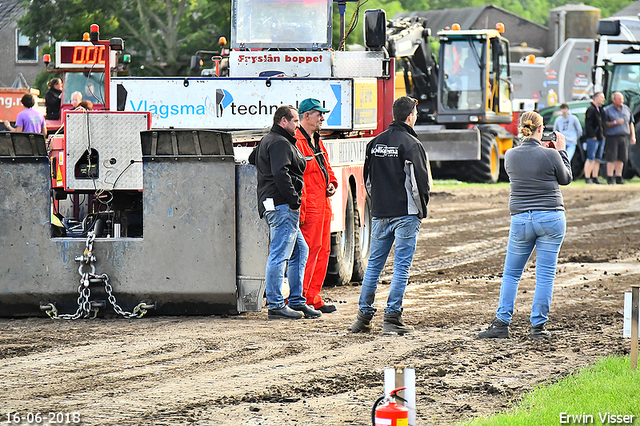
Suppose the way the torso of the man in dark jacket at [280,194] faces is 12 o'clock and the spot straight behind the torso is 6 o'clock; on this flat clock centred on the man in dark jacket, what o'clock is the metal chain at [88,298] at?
The metal chain is roughly at 6 o'clock from the man in dark jacket.

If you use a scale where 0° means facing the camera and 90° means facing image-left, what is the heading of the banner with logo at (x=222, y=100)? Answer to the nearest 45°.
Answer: approximately 0°

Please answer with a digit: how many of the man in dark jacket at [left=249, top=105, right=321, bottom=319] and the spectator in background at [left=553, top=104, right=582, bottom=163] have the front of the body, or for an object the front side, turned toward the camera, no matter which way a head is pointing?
1

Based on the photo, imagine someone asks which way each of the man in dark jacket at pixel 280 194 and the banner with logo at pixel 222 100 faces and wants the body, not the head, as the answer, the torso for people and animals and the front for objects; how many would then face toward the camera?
1

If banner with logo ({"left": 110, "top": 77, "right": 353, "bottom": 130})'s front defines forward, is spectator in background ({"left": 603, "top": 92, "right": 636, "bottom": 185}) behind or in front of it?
behind

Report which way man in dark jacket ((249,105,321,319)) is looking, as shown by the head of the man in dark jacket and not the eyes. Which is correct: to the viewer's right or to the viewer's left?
to the viewer's right

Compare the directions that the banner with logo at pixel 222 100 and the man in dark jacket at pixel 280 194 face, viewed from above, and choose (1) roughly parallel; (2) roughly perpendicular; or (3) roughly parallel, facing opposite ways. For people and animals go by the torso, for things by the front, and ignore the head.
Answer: roughly perpendicular

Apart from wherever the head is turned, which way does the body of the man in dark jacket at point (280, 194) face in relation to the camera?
to the viewer's right

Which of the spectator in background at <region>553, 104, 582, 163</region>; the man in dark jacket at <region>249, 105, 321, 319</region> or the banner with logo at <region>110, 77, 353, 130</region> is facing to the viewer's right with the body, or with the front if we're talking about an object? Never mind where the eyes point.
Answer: the man in dark jacket

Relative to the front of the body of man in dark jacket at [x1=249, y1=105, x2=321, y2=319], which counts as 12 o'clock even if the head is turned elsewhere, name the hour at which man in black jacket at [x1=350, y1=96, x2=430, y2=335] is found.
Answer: The man in black jacket is roughly at 1 o'clock from the man in dark jacket.

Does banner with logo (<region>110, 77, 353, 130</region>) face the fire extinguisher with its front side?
yes

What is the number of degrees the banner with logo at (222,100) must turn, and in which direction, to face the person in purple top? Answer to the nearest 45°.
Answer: approximately 135° to its right

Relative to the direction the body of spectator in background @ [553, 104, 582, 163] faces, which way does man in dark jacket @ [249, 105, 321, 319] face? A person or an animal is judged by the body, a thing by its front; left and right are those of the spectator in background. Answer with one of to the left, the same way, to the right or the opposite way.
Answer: to the left

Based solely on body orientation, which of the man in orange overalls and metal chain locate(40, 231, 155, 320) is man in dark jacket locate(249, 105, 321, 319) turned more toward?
the man in orange overalls
